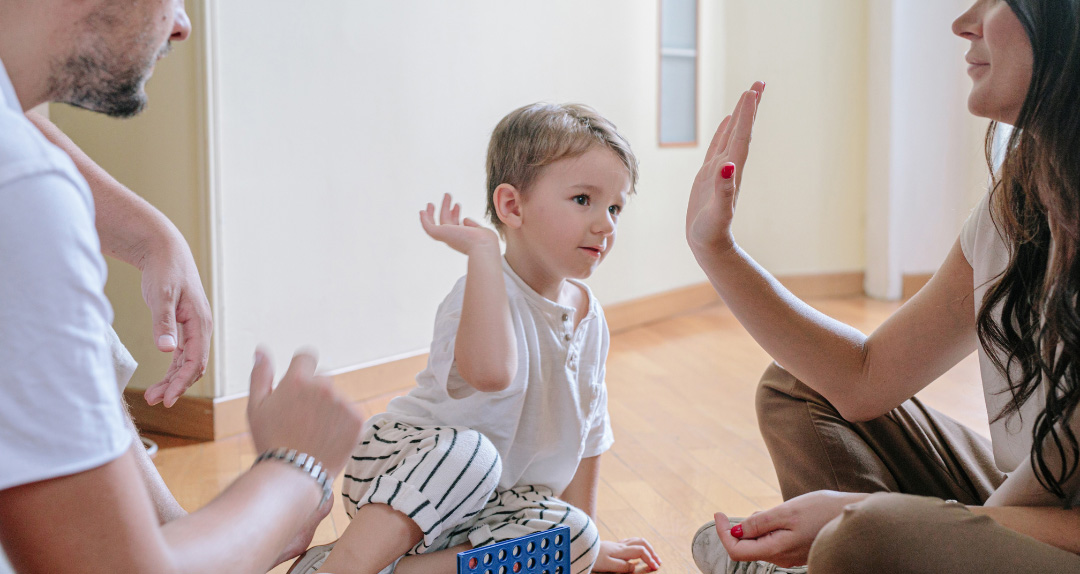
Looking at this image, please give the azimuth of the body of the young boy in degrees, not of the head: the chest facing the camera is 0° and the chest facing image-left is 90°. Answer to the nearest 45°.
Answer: approximately 315°

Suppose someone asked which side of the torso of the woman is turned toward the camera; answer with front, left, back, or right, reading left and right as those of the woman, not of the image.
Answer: left

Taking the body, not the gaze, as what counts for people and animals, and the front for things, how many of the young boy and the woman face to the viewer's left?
1

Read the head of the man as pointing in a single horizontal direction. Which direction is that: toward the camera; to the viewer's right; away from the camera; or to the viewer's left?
to the viewer's right

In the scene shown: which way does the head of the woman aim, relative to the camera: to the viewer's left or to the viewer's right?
to the viewer's left
